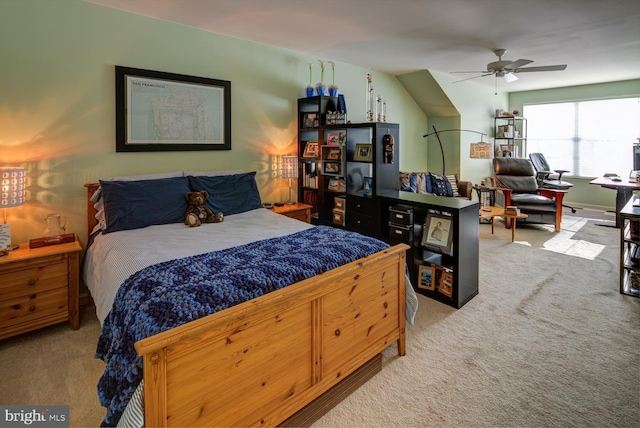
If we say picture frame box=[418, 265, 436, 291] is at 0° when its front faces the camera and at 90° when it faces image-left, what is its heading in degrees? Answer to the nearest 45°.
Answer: approximately 45°

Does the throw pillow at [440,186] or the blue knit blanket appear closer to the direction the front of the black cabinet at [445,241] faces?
the blue knit blanket

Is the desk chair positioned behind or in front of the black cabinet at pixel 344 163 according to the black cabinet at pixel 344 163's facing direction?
behind

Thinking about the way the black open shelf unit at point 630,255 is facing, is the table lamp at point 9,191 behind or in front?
in front

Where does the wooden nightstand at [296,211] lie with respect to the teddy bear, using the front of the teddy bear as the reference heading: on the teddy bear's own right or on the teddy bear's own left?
on the teddy bear's own left

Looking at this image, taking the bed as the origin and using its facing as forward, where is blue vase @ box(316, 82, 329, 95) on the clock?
The blue vase is roughly at 8 o'clock from the bed.

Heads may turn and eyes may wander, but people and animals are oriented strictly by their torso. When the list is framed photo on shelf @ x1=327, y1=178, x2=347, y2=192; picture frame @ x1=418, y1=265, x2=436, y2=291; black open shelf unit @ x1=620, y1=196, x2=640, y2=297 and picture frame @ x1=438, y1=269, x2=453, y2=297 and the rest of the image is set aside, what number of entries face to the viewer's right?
0

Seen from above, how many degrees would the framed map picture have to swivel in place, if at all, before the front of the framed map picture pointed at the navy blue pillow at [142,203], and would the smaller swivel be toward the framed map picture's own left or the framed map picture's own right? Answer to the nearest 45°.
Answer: approximately 45° to the framed map picture's own right

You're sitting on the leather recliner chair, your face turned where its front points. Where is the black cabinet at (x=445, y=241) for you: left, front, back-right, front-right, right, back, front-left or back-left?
front-right

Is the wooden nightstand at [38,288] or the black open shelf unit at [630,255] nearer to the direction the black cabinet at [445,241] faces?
the wooden nightstand

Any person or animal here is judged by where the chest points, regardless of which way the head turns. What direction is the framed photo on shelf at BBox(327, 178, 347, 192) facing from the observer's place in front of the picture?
facing the viewer and to the left of the viewer
